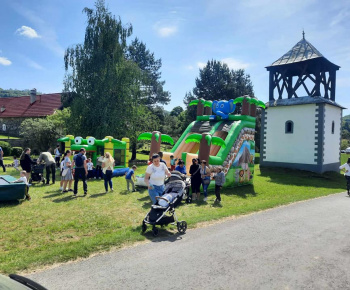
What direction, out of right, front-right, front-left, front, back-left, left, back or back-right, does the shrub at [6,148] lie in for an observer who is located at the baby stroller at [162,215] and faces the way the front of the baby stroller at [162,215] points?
right

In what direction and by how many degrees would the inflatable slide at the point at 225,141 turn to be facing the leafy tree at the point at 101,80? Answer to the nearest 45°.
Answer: approximately 90° to its right

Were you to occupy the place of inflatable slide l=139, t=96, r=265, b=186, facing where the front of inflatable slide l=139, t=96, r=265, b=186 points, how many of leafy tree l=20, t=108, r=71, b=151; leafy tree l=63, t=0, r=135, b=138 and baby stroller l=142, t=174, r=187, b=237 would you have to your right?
2

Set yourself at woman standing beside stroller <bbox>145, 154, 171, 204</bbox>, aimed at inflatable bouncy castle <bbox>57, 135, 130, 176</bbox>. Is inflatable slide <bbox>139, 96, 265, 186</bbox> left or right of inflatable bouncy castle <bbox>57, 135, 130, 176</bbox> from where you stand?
right

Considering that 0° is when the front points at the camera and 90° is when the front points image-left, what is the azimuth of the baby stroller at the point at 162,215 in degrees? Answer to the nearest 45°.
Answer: approximately 45°

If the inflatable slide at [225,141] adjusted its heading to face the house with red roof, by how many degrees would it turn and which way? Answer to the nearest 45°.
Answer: approximately 90° to its right

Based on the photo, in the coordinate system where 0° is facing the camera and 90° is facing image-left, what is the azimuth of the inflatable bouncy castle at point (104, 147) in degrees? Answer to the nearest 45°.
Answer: approximately 45°

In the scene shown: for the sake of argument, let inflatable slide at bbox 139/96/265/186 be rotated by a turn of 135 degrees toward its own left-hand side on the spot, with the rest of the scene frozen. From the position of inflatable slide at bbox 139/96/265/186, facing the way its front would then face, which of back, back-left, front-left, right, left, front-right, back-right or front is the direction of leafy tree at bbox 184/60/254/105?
left

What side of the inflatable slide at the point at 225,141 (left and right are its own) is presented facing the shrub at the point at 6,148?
right

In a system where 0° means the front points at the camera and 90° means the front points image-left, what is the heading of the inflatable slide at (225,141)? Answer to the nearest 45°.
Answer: approximately 45°

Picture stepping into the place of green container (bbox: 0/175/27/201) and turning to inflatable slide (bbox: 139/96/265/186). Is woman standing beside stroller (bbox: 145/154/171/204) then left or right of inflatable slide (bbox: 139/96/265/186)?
right
